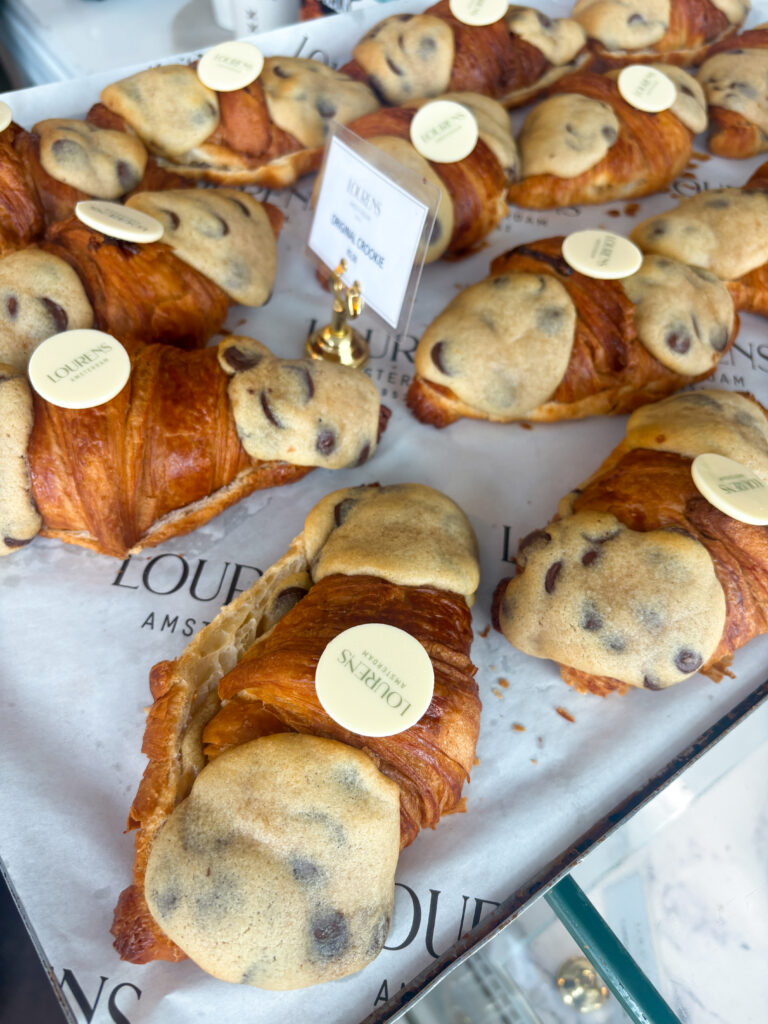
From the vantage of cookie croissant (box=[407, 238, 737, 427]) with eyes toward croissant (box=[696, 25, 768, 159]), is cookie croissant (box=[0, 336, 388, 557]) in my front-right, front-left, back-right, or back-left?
back-left

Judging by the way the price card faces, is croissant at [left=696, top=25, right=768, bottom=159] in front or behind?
behind

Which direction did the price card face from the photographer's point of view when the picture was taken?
facing the viewer and to the left of the viewer

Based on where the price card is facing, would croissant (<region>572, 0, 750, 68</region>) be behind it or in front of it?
behind
